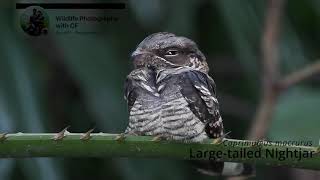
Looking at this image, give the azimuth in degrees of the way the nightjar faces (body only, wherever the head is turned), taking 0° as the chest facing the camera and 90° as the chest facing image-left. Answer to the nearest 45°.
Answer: approximately 45°
